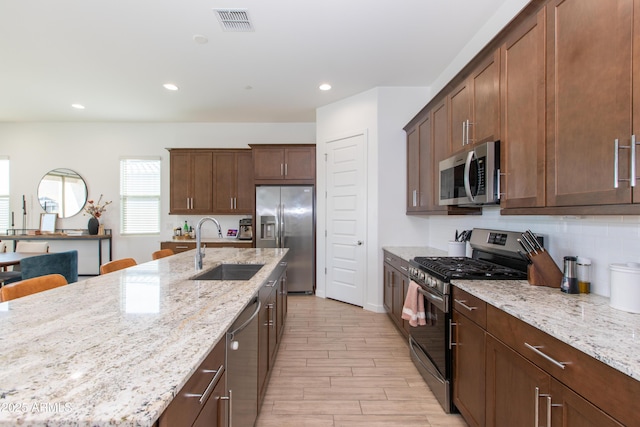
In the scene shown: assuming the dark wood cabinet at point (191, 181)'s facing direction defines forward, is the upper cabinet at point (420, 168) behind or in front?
in front

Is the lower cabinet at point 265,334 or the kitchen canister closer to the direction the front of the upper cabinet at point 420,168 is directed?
the lower cabinet

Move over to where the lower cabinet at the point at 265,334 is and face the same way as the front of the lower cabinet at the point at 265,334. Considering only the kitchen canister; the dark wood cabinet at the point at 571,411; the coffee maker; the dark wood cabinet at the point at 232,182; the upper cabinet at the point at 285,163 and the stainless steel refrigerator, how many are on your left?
4

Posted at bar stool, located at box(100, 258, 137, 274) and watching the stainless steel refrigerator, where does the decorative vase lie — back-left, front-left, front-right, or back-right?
front-left

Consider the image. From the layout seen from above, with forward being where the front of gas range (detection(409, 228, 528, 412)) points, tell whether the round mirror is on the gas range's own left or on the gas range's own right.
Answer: on the gas range's own right

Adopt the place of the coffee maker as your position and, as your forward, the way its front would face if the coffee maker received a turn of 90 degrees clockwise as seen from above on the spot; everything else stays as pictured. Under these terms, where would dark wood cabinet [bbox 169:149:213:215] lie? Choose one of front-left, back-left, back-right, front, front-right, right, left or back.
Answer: front

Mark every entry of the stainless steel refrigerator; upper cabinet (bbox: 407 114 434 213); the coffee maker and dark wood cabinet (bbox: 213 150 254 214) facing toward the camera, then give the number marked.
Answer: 3

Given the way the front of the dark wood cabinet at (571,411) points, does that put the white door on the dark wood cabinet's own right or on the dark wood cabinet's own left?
on the dark wood cabinet's own right

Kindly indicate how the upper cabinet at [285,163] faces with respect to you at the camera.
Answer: facing the viewer

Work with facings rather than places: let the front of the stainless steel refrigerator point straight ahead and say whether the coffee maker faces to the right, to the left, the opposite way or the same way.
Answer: the same way

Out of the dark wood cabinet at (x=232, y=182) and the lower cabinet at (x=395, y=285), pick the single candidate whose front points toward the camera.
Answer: the dark wood cabinet

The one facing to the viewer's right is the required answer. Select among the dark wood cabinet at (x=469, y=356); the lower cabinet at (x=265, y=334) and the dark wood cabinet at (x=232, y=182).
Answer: the lower cabinet

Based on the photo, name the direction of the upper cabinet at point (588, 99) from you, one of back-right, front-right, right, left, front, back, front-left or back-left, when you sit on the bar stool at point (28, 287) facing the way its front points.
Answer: front

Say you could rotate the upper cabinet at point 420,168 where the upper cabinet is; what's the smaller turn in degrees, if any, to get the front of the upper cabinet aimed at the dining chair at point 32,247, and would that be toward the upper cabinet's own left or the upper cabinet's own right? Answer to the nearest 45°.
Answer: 0° — it already faces it

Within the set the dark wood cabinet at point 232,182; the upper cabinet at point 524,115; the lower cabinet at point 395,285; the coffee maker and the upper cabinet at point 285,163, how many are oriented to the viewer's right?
0

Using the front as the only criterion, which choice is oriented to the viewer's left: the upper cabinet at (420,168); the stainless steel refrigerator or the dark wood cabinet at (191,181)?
the upper cabinet

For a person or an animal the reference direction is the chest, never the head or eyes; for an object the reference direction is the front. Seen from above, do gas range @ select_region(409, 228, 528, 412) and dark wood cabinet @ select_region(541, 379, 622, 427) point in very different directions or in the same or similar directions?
same or similar directions

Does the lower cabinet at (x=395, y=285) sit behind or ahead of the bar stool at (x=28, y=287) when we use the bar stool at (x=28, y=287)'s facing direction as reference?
ahead
